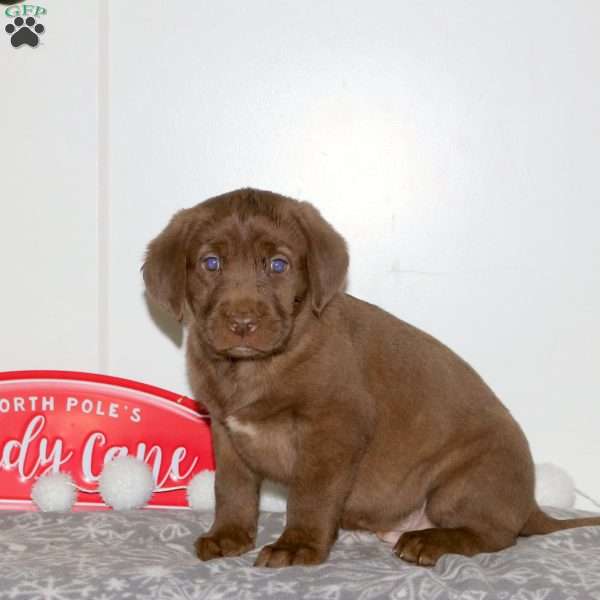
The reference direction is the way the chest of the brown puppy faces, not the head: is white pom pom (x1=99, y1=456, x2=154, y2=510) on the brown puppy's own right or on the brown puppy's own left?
on the brown puppy's own right

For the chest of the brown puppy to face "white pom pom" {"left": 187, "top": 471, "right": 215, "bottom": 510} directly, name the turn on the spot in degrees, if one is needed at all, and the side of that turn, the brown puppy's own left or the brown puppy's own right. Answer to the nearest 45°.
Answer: approximately 90° to the brown puppy's own right

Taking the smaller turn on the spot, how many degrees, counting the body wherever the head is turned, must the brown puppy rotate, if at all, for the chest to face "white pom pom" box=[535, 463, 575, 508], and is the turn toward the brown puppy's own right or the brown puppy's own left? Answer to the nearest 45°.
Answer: approximately 180°

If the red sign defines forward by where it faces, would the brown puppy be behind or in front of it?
in front

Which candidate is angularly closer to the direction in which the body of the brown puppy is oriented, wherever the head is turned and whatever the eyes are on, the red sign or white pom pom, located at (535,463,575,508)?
the red sign

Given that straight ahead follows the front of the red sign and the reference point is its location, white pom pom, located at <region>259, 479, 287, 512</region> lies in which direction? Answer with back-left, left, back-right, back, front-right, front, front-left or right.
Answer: left

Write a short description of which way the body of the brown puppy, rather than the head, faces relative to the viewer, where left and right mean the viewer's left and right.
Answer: facing the viewer and to the left of the viewer

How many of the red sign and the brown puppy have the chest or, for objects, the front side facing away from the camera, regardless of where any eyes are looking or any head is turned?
0

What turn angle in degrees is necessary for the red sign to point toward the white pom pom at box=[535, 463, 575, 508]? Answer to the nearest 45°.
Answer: approximately 90° to its left

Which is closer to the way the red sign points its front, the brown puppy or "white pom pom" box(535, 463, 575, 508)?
the brown puppy

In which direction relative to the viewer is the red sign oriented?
toward the camera
